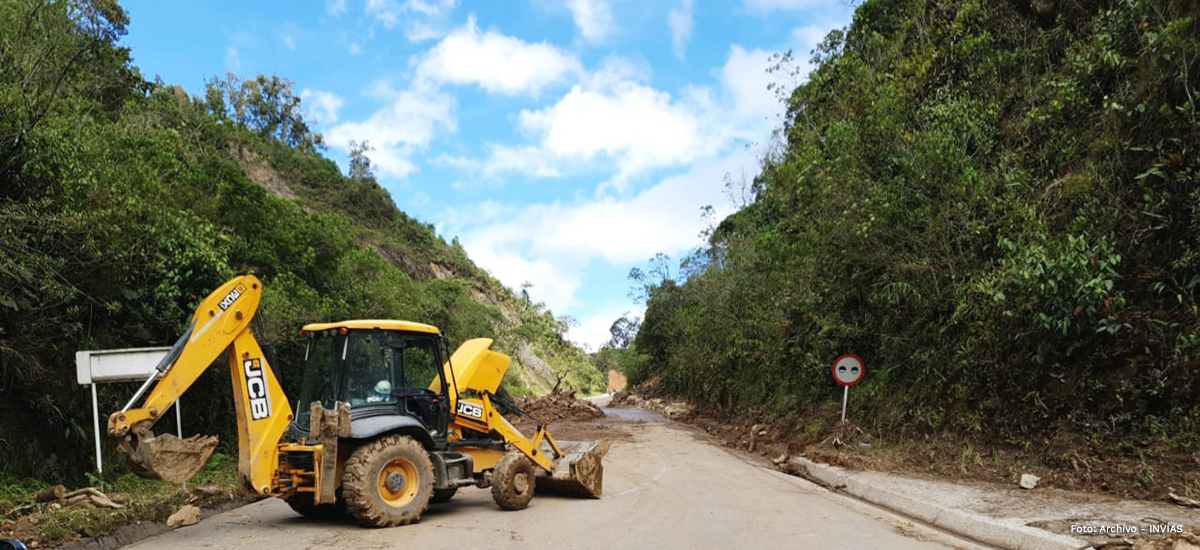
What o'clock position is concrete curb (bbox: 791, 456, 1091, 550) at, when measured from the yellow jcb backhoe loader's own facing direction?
The concrete curb is roughly at 2 o'clock from the yellow jcb backhoe loader.

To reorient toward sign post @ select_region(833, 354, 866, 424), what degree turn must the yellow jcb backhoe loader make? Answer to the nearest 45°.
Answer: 0° — it already faces it

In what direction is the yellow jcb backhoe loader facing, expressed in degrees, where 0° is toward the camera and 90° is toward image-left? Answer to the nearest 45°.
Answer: approximately 225°
